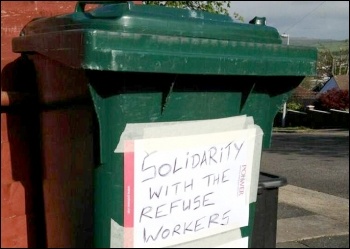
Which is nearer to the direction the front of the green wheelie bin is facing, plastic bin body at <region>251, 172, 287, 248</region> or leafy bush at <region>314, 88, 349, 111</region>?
the plastic bin body

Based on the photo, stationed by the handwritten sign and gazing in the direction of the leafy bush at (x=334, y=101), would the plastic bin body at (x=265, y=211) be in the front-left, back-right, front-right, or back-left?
front-right

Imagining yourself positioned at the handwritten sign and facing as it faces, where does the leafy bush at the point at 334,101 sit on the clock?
The leafy bush is roughly at 8 o'clock from the handwritten sign.

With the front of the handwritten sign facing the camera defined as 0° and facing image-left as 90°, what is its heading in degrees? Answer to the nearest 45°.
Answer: approximately 315°

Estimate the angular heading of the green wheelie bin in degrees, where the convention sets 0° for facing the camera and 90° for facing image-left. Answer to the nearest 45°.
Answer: approximately 315°

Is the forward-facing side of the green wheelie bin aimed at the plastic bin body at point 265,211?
no

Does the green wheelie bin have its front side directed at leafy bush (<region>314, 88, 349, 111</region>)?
no

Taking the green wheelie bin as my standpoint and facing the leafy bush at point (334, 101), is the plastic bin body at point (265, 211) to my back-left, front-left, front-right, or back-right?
front-right
